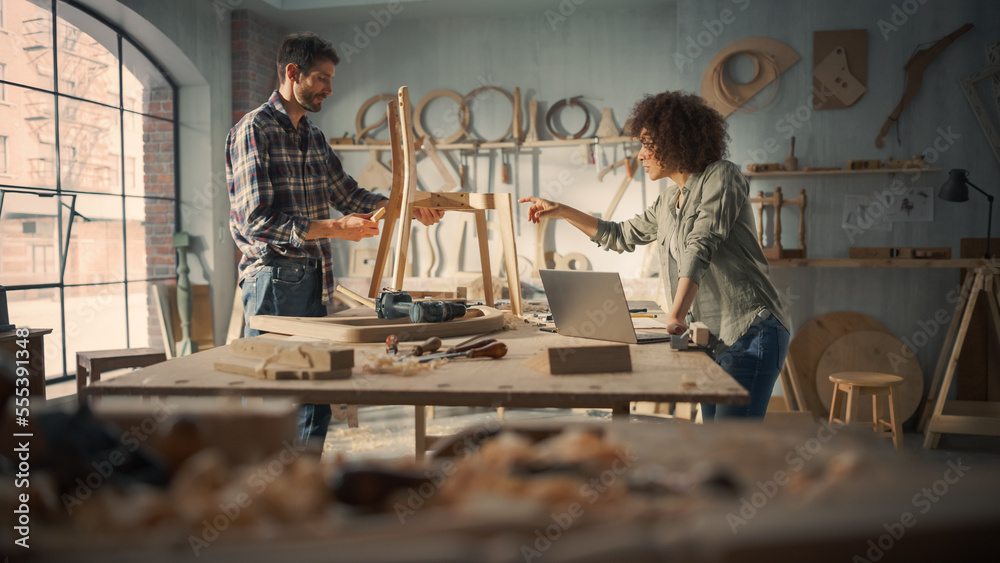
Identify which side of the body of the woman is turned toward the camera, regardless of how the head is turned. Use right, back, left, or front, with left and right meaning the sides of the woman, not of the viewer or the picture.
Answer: left

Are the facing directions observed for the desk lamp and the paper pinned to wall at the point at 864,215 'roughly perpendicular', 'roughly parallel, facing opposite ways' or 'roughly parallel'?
roughly perpendicular

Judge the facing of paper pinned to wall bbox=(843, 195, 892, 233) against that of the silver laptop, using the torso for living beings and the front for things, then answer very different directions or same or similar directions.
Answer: very different directions

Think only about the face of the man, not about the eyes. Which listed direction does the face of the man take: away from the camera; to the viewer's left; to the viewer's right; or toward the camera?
to the viewer's right

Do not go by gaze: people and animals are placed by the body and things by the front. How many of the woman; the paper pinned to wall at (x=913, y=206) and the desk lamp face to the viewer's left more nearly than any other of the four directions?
2

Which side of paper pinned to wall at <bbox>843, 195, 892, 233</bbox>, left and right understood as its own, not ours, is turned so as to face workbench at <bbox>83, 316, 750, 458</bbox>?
front

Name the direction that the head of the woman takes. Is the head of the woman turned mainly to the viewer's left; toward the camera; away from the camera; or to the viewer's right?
to the viewer's left

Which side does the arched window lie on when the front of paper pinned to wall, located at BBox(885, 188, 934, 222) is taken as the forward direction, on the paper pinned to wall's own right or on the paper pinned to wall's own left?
on the paper pinned to wall's own right

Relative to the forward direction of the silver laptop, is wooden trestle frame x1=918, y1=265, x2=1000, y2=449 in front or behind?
in front

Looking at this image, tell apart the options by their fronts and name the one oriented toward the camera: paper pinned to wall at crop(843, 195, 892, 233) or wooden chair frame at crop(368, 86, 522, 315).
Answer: the paper pinned to wall

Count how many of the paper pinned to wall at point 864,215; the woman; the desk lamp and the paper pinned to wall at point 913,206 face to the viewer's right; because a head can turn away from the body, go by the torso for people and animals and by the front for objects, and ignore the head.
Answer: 0

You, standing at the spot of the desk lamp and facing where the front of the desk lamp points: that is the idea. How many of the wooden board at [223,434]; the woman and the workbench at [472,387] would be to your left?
3

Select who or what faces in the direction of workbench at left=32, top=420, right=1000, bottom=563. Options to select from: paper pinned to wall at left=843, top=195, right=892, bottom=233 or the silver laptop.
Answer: the paper pinned to wall

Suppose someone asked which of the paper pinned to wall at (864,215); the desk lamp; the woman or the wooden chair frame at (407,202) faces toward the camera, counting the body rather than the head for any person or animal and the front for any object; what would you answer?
the paper pinned to wall

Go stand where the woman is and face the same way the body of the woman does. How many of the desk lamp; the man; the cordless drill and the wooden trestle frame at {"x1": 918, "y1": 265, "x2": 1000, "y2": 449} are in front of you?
2

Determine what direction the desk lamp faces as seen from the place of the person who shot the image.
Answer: facing to the left of the viewer

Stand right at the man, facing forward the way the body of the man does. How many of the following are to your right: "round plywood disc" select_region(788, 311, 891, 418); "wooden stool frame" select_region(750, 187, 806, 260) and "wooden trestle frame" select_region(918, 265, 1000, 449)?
0

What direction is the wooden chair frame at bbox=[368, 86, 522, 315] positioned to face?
to the viewer's right
